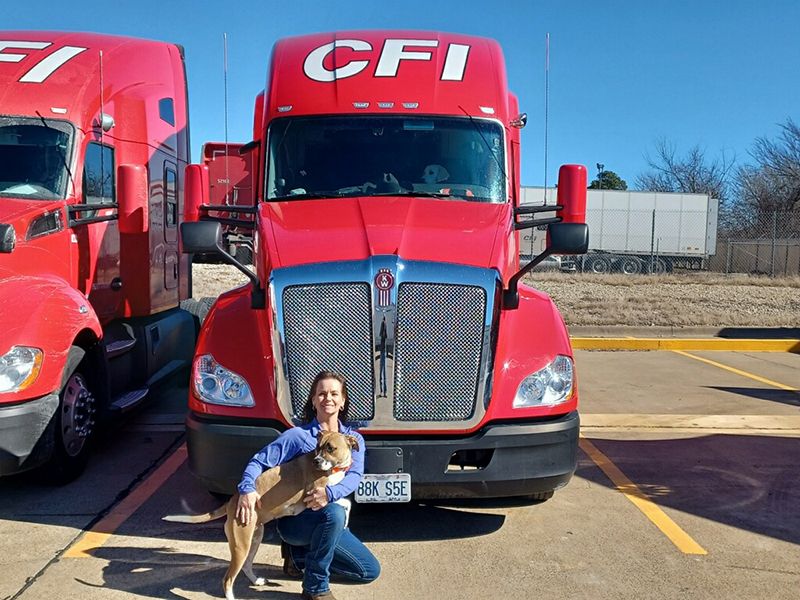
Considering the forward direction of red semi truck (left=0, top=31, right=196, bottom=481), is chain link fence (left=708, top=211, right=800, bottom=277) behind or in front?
behind

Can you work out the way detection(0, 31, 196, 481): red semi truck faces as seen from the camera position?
facing the viewer and to the left of the viewer

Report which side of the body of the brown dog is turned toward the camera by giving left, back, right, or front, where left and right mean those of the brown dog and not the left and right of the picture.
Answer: right

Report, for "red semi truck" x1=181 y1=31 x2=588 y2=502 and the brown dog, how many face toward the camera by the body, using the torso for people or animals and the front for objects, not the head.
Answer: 1

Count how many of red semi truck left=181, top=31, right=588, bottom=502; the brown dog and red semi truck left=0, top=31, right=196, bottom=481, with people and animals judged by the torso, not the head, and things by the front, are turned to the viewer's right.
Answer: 1

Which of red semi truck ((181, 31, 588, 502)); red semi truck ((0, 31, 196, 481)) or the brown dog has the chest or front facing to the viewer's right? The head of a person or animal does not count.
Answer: the brown dog

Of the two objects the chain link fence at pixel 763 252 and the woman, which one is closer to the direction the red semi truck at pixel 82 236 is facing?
the woman

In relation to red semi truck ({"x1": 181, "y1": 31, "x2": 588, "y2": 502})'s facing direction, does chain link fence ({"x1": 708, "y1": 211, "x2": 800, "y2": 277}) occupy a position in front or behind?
behind

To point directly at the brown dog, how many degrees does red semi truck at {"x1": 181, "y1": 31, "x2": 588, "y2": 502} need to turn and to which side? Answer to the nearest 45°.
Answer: approximately 45° to its right

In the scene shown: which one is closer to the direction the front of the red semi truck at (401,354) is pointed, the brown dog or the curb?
the brown dog

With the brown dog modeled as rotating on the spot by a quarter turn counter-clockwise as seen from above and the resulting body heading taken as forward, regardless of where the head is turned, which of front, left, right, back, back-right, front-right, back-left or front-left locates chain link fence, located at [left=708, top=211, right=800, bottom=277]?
front-right

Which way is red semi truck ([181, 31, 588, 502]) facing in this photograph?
toward the camera

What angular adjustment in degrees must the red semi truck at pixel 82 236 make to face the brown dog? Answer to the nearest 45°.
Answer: approximately 45° to its left

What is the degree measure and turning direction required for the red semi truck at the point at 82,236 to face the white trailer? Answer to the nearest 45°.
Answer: approximately 180°
